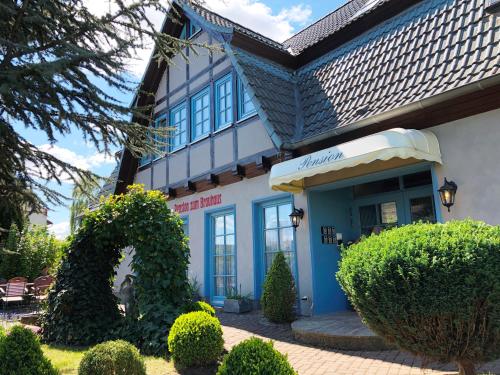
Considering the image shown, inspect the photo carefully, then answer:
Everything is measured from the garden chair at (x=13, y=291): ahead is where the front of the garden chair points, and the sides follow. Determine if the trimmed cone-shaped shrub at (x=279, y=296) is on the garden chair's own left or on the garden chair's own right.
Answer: on the garden chair's own left

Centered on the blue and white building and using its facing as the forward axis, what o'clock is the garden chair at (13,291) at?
The garden chair is roughly at 2 o'clock from the blue and white building.

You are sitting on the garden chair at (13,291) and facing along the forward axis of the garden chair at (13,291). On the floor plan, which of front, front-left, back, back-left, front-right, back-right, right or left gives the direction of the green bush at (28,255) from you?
back-right

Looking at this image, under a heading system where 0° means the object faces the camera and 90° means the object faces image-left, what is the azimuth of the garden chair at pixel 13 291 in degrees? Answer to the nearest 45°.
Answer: approximately 45°

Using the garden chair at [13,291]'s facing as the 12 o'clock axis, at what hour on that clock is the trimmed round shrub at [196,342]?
The trimmed round shrub is roughly at 10 o'clock from the garden chair.

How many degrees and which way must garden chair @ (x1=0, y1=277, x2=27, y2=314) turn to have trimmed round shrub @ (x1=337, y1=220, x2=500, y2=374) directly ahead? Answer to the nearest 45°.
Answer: approximately 45° to its left
